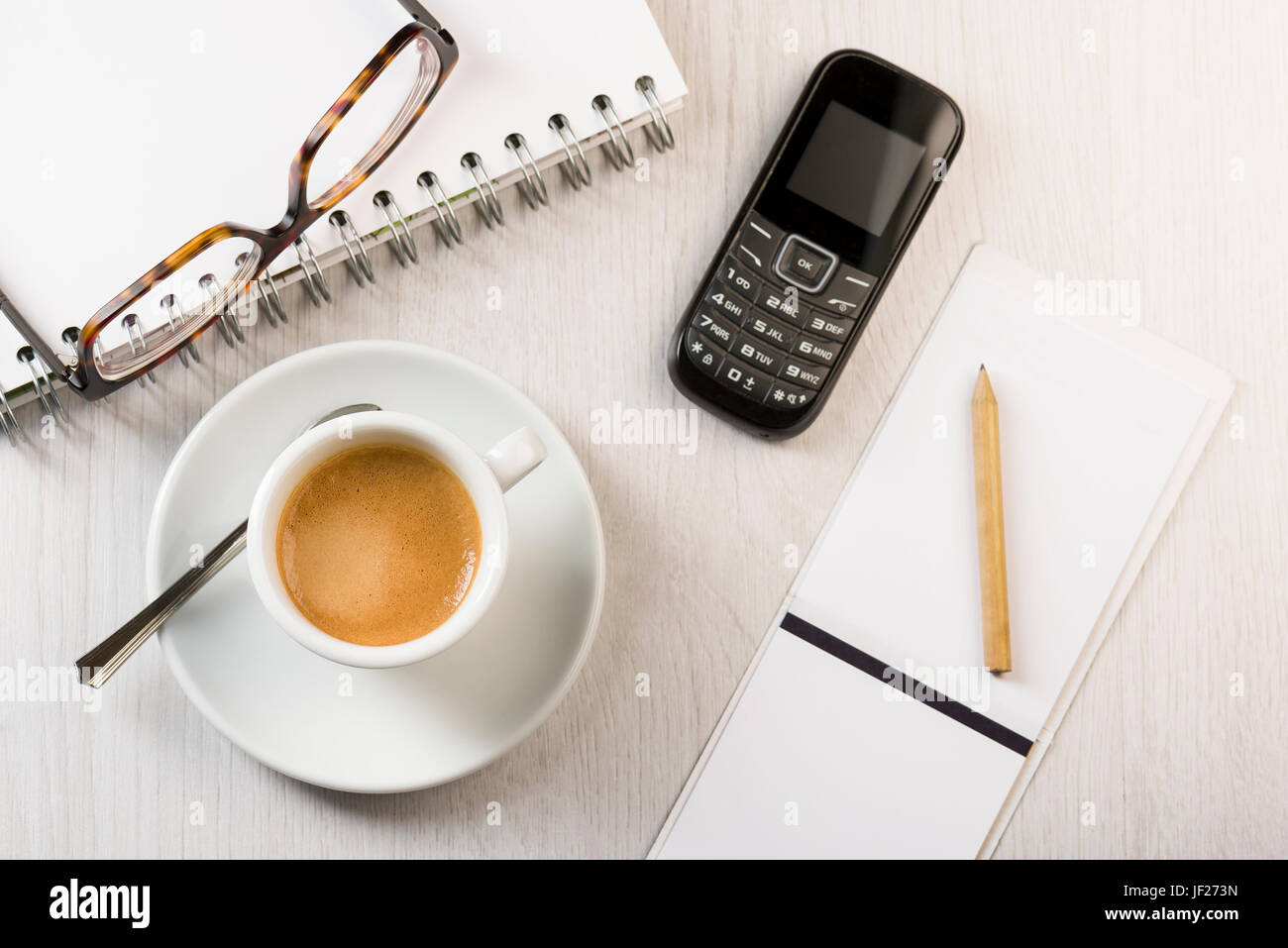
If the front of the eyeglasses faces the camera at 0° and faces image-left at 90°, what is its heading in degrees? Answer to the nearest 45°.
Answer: approximately 315°
